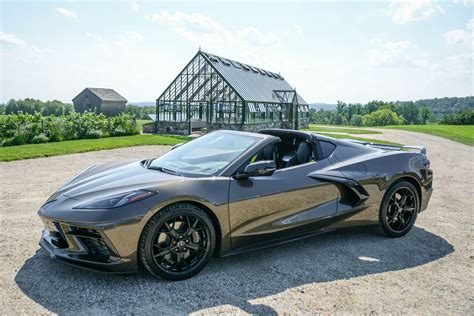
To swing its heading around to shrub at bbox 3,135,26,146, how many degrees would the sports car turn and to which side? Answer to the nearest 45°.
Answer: approximately 90° to its right

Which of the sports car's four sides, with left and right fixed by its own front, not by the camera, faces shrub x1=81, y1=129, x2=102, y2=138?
right

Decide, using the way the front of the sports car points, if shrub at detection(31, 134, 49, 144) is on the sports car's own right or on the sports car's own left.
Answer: on the sports car's own right

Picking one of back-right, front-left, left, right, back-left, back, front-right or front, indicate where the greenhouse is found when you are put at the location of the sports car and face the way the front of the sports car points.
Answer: back-right

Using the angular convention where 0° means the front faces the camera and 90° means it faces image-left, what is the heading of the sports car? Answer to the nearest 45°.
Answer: approximately 45°
